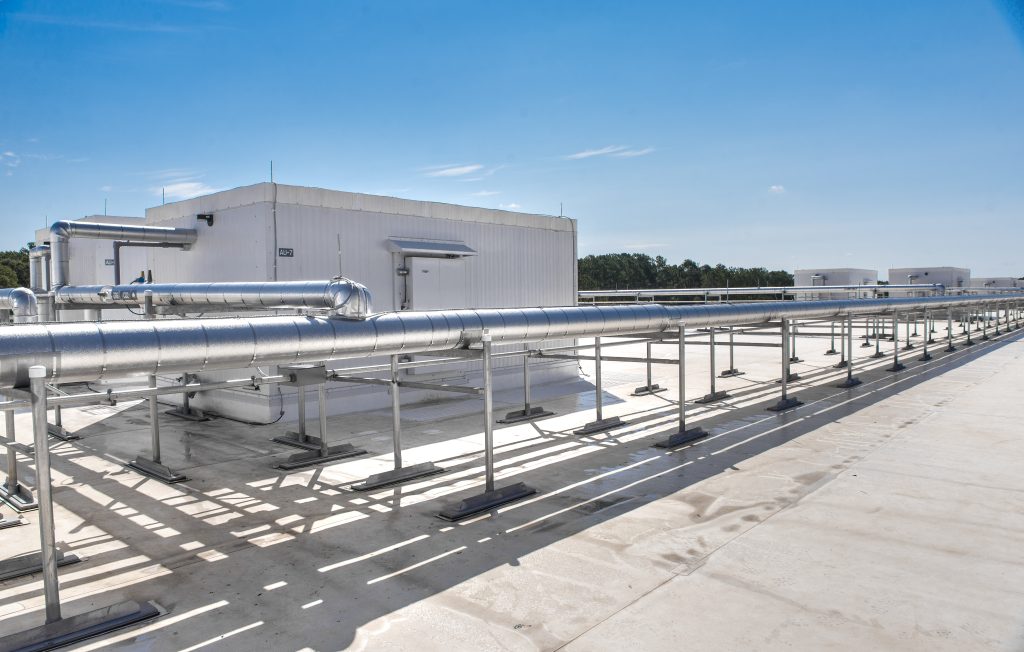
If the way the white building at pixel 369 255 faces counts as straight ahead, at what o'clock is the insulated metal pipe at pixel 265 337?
The insulated metal pipe is roughly at 2 o'clock from the white building.

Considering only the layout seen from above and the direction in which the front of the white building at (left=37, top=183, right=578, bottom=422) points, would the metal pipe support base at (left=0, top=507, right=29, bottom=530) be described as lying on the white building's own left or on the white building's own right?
on the white building's own right

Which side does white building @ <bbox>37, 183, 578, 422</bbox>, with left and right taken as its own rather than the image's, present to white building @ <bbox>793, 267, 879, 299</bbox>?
left

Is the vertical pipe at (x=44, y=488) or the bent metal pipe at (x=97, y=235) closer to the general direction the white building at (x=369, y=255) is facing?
the vertical pipe

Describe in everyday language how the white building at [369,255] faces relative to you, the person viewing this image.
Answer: facing the viewer and to the right of the viewer

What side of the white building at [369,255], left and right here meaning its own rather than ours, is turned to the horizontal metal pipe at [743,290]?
left

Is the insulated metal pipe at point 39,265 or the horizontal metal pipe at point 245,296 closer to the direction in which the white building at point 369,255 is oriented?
the horizontal metal pipe
